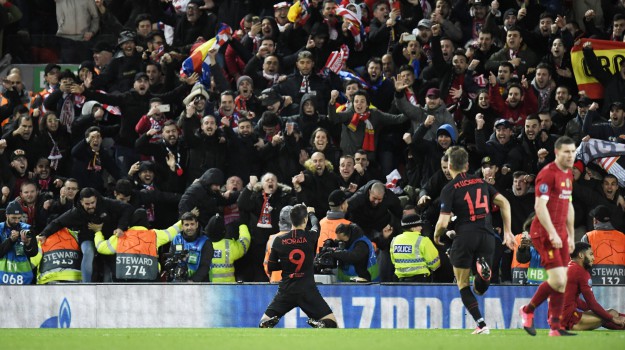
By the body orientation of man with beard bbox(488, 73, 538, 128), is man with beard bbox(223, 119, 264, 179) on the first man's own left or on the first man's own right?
on the first man's own right

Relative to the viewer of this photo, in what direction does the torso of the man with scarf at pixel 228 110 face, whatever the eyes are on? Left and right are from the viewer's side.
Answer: facing the viewer

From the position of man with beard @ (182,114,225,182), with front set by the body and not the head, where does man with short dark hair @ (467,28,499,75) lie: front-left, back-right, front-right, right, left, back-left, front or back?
left

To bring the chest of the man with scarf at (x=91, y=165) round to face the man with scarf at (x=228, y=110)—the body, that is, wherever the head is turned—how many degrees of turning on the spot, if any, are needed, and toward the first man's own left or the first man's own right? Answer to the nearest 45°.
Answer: approximately 90° to the first man's own left

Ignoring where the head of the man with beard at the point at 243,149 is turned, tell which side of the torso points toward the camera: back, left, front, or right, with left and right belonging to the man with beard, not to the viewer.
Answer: front

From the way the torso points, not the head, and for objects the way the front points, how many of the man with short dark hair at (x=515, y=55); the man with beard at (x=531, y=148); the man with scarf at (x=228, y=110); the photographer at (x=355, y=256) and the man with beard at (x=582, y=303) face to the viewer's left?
1

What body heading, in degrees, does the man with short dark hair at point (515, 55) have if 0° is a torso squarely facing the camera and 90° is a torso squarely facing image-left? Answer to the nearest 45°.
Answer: approximately 0°

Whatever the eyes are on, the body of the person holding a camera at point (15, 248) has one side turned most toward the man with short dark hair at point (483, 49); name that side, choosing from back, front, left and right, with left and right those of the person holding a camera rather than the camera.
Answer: left
